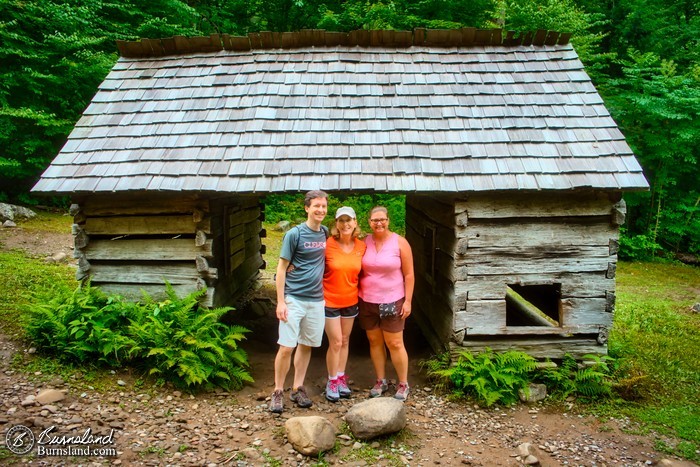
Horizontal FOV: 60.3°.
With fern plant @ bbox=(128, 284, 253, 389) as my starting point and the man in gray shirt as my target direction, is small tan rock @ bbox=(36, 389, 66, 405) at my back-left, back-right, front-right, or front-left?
back-right

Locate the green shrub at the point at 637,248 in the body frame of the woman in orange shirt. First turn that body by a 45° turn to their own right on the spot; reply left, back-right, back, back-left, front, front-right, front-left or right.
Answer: back

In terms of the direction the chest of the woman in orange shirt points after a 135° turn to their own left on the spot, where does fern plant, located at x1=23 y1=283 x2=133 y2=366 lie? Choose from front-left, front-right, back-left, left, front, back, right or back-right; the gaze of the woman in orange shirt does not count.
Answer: back-left

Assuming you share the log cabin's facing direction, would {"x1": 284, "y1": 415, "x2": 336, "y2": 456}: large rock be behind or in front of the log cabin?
in front

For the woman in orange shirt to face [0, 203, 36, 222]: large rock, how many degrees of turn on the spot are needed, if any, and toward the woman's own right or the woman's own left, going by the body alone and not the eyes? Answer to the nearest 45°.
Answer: approximately 135° to the woman's own right

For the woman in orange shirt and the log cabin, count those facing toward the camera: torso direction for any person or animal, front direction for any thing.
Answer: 2

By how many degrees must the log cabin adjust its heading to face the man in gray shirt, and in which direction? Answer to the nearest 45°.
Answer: approximately 45° to its right

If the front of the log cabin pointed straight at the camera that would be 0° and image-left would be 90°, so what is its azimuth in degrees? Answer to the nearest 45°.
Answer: approximately 0°

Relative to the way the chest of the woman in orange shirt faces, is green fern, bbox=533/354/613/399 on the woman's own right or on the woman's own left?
on the woman's own left
